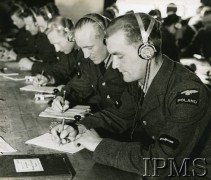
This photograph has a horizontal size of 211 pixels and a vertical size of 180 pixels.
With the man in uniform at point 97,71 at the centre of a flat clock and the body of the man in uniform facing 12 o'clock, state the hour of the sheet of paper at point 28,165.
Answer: The sheet of paper is roughly at 11 o'clock from the man in uniform.

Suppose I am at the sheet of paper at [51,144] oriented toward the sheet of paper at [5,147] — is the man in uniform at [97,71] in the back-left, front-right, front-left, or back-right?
back-right

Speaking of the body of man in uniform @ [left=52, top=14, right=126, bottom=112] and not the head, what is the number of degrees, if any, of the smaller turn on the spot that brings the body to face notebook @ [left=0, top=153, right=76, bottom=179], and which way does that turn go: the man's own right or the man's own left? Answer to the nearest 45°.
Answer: approximately 45° to the man's own left

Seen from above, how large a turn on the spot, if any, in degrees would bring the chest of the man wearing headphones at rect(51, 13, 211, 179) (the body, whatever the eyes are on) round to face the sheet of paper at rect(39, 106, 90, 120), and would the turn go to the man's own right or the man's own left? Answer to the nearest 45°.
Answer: approximately 45° to the man's own right

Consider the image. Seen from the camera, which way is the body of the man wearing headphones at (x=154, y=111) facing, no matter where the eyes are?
to the viewer's left

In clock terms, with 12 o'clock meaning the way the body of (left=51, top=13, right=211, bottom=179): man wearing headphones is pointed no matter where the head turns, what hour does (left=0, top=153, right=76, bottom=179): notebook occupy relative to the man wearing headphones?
The notebook is roughly at 11 o'clock from the man wearing headphones.

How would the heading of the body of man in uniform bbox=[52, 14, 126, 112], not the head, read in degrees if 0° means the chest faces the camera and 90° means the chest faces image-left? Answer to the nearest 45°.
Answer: approximately 45°
